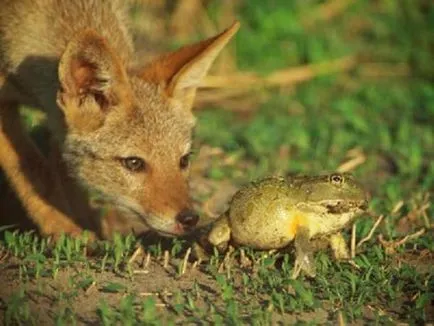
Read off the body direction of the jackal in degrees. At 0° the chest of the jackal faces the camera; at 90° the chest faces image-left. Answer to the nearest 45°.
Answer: approximately 315°

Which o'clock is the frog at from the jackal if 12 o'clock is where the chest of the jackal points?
The frog is roughly at 12 o'clock from the jackal.
